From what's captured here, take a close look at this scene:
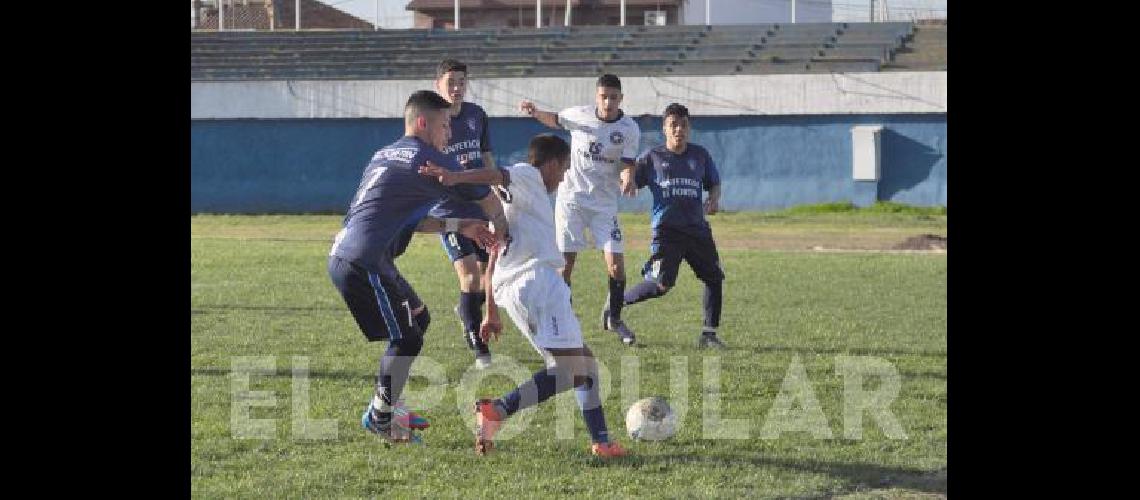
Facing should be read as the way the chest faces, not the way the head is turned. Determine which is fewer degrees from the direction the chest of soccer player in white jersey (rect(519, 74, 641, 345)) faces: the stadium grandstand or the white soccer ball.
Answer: the white soccer ball

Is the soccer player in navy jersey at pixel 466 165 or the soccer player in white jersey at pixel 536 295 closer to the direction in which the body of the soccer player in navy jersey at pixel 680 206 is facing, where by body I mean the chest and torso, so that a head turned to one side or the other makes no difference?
the soccer player in white jersey

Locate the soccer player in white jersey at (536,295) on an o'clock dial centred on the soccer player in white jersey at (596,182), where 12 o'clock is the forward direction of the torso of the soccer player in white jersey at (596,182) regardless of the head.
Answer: the soccer player in white jersey at (536,295) is roughly at 12 o'clock from the soccer player in white jersey at (596,182).

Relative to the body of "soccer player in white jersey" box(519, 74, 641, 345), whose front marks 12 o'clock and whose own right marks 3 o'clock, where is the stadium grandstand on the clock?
The stadium grandstand is roughly at 6 o'clock from the soccer player in white jersey.

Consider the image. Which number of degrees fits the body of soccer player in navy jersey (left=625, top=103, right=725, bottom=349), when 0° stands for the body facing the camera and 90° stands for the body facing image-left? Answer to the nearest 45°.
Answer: approximately 0°

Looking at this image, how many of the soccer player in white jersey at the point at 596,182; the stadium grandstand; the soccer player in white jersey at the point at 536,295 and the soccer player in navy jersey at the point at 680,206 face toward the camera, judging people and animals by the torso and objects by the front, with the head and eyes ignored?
3
